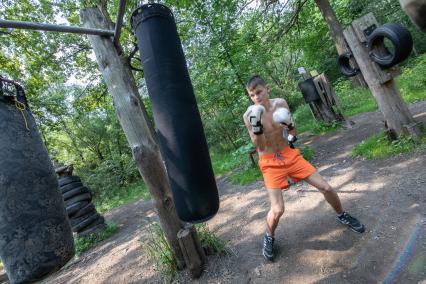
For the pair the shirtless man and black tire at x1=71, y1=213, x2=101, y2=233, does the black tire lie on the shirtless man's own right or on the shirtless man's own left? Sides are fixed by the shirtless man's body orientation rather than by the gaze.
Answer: on the shirtless man's own right

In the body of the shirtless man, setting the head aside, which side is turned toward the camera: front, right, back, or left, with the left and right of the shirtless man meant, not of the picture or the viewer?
front

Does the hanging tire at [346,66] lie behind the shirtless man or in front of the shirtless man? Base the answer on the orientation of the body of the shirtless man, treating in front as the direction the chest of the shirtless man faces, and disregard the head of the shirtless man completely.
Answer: behind

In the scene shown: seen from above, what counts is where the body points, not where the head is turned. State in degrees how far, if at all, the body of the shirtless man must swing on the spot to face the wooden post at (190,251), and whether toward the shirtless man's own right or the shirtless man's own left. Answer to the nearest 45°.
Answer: approximately 90° to the shirtless man's own right

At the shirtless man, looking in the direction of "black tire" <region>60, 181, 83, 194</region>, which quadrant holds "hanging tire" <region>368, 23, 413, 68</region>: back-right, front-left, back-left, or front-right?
back-right

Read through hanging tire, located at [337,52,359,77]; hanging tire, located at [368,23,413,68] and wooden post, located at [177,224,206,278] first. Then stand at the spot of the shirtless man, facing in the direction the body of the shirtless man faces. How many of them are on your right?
1

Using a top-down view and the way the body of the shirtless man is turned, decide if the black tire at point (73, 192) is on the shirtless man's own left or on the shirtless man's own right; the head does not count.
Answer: on the shirtless man's own right

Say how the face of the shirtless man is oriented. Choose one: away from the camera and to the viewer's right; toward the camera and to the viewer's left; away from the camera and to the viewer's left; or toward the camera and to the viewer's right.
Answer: toward the camera and to the viewer's left

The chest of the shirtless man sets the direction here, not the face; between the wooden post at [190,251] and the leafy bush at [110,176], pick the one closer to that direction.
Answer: the wooden post

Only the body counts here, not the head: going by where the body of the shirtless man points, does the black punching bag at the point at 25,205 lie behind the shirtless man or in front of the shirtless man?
in front

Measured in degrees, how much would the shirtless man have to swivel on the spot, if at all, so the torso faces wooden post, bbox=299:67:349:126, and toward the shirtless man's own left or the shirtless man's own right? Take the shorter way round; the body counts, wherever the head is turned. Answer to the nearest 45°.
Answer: approximately 180°

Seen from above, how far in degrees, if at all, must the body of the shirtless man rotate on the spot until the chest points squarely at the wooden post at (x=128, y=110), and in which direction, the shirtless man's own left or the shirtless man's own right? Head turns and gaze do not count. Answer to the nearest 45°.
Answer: approximately 90° to the shirtless man's own right

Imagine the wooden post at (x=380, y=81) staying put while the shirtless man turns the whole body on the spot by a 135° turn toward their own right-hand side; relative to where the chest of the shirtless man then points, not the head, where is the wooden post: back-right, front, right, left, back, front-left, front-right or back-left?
right
